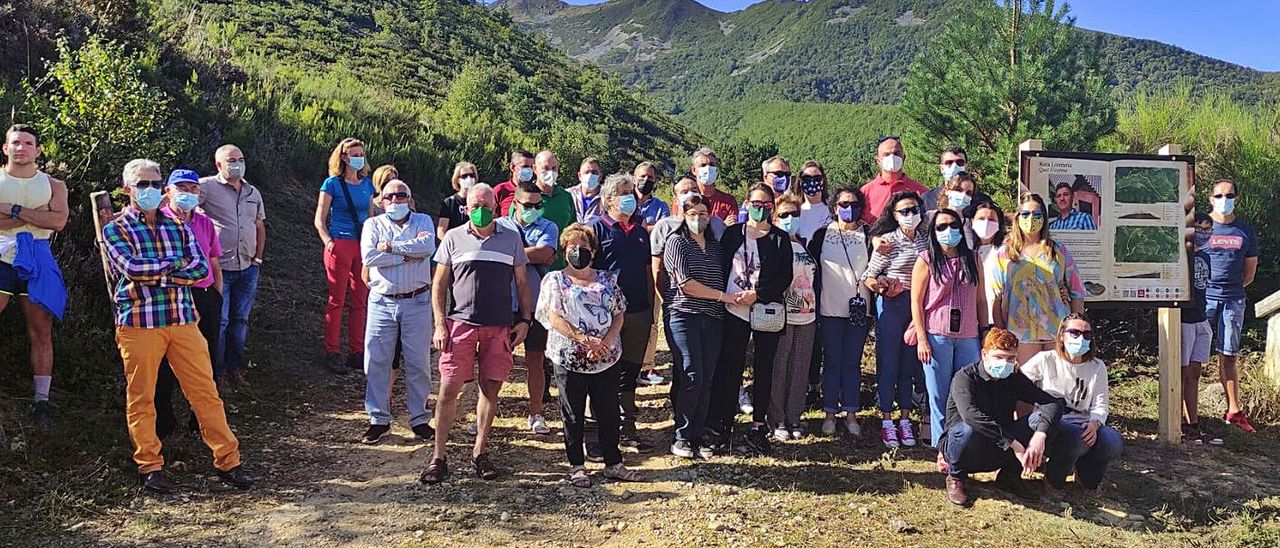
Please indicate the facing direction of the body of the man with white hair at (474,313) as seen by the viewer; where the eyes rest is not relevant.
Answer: toward the camera

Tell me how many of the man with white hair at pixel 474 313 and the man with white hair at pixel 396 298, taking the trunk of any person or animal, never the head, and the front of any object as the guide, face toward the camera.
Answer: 2

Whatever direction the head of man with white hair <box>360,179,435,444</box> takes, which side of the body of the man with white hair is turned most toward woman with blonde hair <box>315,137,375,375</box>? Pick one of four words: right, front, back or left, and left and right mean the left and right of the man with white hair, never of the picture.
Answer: back

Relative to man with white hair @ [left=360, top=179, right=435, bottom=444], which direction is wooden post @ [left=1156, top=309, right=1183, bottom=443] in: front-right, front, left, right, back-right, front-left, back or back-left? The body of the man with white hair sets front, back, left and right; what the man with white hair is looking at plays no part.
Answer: left

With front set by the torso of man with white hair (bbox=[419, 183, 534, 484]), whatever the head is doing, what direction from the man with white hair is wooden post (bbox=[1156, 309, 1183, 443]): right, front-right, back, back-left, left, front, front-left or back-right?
left

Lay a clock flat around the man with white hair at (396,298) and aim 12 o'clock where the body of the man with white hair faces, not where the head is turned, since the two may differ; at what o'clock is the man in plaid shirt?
The man in plaid shirt is roughly at 2 o'clock from the man with white hair.

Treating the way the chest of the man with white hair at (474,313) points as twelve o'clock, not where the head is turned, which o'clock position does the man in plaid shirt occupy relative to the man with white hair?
The man in plaid shirt is roughly at 3 o'clock from the man with white hair.

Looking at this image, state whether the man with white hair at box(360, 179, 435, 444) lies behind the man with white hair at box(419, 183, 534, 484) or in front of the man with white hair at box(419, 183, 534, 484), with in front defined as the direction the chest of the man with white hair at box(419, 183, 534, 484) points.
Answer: behind

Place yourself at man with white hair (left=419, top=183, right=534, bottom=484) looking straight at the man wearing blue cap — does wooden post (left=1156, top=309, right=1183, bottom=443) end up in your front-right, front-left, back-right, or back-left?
back-right

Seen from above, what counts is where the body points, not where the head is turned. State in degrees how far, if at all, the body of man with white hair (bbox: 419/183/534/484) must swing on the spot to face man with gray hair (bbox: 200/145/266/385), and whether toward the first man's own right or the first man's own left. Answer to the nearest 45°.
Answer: approximately 135° to the first man's own right

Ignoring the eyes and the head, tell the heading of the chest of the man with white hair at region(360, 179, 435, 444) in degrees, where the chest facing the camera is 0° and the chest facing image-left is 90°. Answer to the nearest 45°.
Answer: approximately 0°

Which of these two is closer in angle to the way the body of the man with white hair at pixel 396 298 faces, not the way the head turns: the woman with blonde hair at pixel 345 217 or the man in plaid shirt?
the man in plaid shirt

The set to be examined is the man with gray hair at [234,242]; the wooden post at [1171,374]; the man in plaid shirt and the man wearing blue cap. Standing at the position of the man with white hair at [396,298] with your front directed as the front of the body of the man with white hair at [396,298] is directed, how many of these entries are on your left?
1

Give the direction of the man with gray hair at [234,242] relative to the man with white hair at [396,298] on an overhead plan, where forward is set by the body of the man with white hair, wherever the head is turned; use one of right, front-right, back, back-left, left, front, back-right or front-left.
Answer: back-right
